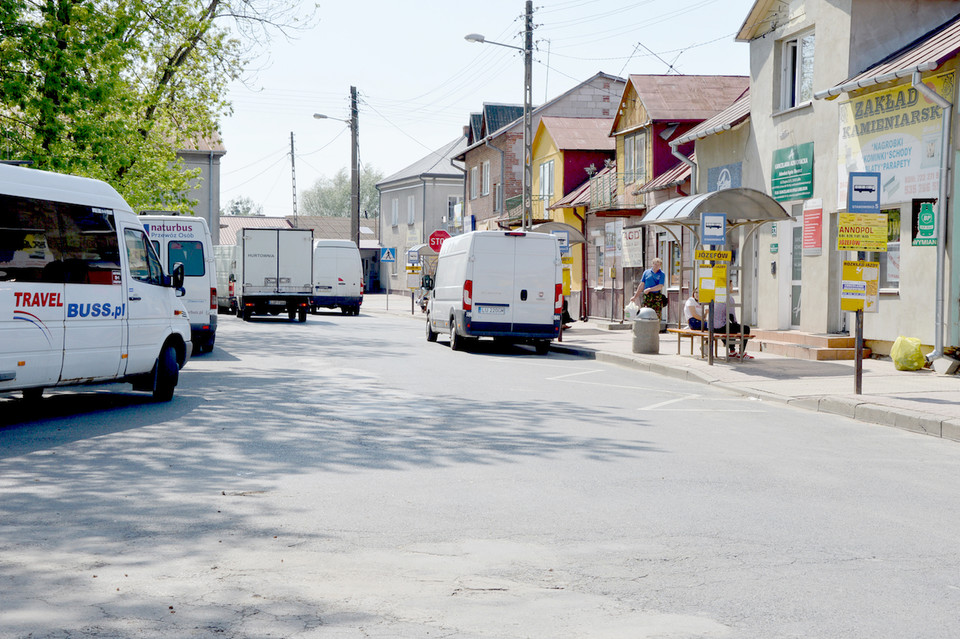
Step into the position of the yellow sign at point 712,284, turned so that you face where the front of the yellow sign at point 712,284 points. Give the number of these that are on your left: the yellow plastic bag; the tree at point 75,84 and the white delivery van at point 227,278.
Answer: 1

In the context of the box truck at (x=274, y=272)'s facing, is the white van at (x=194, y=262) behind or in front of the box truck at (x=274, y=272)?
behind

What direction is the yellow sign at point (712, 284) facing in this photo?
toward the camera

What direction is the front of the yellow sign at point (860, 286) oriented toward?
toward the camera

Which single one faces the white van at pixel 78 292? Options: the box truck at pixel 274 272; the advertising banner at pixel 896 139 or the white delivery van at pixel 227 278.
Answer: the advertising banner

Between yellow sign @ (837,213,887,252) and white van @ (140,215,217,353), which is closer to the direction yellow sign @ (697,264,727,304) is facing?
the yellow sign

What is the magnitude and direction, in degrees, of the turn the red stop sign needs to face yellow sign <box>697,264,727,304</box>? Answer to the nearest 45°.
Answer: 0° — it already faces it

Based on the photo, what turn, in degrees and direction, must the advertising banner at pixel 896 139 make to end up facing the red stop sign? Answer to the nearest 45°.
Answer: approximately 90° to its right

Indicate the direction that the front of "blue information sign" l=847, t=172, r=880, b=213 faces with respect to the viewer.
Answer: facing the viewer

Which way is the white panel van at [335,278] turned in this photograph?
away from the camera

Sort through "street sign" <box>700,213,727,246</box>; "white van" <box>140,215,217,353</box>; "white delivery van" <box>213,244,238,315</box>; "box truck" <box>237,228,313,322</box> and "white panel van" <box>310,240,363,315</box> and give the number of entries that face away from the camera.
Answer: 4

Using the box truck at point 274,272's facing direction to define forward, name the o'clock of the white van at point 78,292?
The white van is roughly at 6 o'clock from the box truck.

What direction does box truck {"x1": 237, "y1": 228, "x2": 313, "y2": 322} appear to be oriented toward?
away from the camera

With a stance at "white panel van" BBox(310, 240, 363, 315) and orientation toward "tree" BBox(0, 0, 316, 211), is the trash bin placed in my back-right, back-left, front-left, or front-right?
front-left

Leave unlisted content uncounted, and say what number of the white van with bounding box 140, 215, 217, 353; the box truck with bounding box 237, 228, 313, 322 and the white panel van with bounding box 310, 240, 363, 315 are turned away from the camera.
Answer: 3
